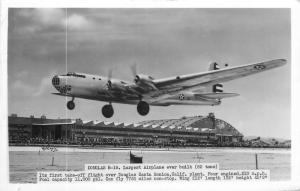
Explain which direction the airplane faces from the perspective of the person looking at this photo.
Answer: facing the viewer and to the left of the viewer
